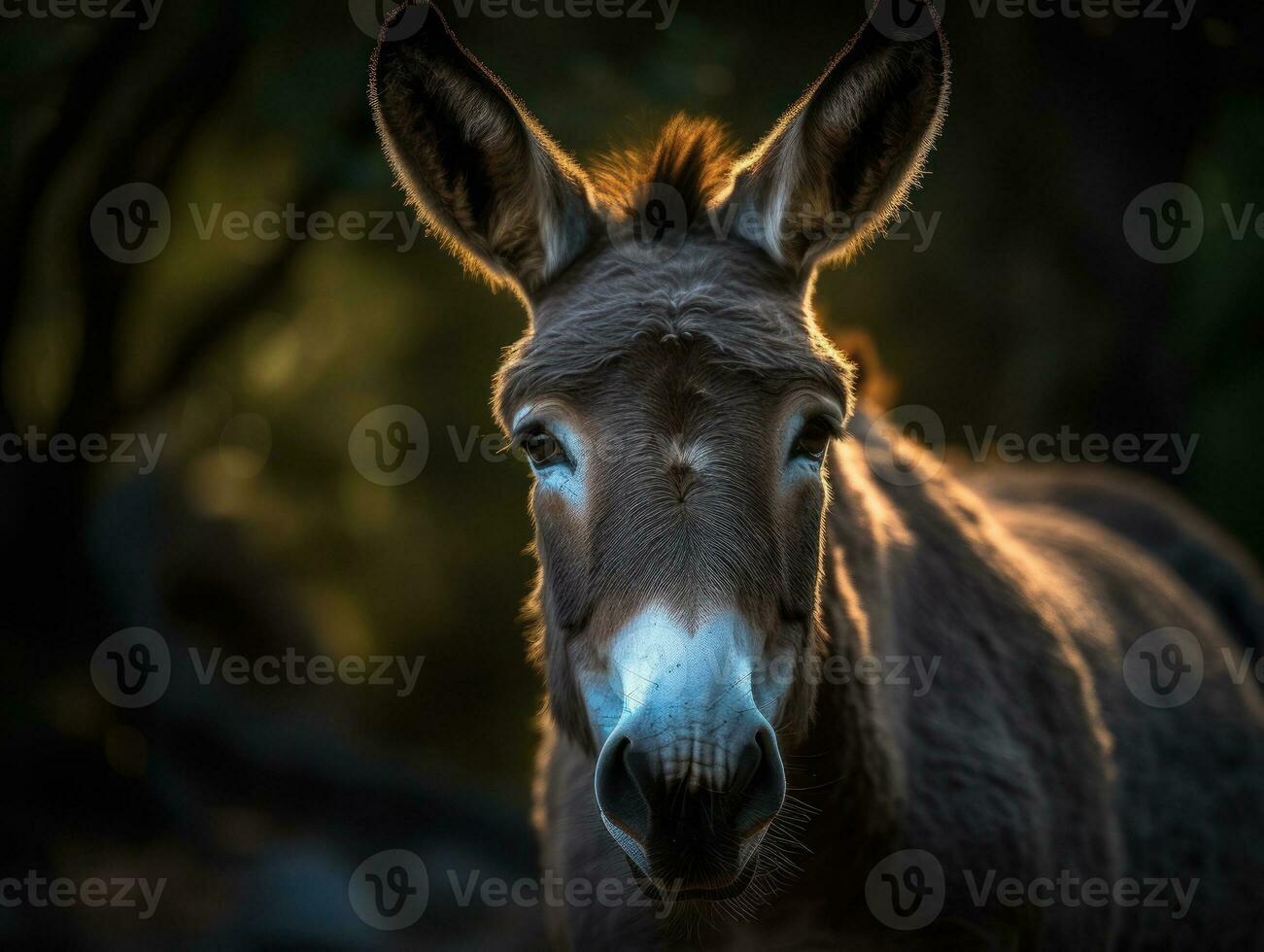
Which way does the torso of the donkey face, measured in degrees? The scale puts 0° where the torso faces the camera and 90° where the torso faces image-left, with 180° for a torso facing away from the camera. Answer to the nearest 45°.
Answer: approximately 45°
